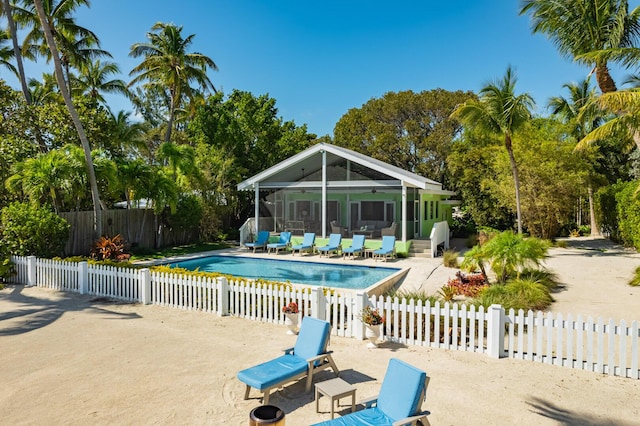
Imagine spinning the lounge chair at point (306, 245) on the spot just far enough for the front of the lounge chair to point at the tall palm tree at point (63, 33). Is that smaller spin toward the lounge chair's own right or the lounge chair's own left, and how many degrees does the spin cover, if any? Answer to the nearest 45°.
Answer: approximately 45° to the lounge chair's own right

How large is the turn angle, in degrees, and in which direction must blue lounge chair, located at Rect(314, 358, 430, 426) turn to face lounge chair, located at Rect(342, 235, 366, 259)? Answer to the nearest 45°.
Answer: approximately 135° to its right

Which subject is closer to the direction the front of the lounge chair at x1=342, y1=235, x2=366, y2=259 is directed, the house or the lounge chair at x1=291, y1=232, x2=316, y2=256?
the lounge chair

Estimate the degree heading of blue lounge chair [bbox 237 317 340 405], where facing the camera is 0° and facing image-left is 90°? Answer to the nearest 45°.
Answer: approximately 45°

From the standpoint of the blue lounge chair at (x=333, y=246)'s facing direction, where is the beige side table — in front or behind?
in front

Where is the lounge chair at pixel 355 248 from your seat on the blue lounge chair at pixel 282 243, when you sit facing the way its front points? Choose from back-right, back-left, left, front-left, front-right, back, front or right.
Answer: left

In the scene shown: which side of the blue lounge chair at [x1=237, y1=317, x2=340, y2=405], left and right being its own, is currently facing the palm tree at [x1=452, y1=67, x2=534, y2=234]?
back

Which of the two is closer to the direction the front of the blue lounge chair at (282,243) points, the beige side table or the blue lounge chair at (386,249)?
the beige side table

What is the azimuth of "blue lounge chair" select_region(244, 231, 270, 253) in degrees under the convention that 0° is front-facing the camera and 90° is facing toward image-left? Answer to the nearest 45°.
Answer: approximately 45°

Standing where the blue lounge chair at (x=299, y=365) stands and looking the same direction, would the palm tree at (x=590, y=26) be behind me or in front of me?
behind

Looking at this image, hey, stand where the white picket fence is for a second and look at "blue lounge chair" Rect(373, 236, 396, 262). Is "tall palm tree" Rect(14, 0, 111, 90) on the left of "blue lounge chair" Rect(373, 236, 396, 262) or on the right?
left
